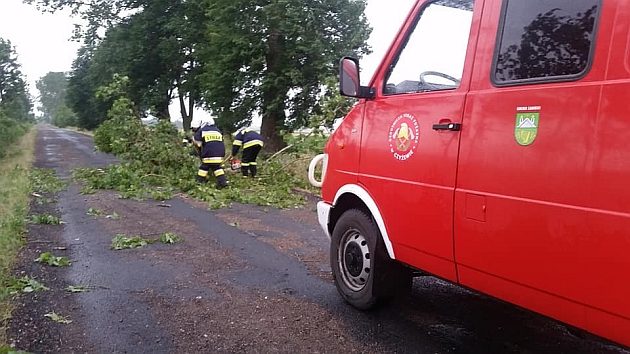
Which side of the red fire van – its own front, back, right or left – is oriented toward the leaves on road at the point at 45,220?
front

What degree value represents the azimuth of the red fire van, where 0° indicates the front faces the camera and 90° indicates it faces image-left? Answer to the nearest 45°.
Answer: approximately 135°

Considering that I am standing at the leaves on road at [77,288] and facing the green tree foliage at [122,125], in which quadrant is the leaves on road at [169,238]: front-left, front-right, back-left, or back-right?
front-right

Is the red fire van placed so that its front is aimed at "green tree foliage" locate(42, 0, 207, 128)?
yes

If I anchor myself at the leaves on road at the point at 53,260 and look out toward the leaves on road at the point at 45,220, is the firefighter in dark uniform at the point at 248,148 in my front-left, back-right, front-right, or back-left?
front-right

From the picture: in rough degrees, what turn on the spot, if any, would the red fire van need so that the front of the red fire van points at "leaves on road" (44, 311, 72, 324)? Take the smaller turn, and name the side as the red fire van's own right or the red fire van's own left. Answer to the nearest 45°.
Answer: approximately 45° to the red fire van's own left

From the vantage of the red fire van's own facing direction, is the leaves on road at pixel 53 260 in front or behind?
in front

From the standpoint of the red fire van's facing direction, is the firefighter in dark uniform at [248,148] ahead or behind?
ahead

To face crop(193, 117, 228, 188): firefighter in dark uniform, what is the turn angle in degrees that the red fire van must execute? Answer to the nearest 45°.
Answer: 0° — it already faces them

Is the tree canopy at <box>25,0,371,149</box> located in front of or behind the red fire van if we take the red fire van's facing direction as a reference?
in front
